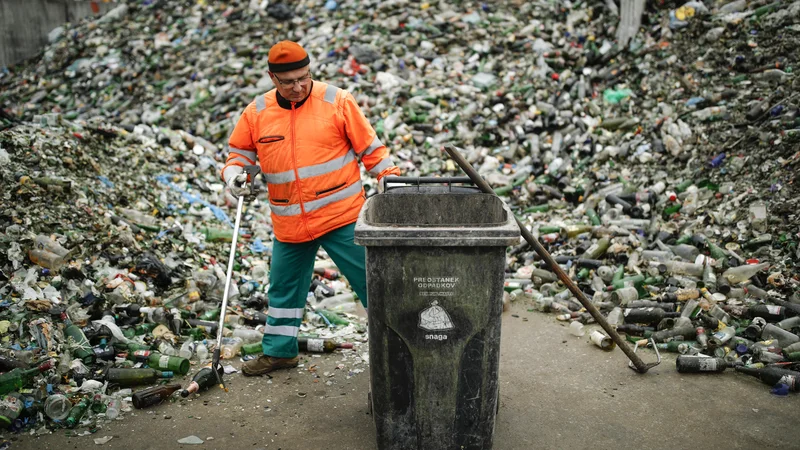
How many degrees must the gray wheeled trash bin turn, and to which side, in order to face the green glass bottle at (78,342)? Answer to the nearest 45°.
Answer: approximately 135° to its right

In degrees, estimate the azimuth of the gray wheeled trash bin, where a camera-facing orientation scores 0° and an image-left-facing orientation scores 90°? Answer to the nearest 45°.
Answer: approximately 0°

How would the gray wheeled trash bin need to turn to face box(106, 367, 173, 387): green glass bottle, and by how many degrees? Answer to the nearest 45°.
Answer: approximately 135° to its right

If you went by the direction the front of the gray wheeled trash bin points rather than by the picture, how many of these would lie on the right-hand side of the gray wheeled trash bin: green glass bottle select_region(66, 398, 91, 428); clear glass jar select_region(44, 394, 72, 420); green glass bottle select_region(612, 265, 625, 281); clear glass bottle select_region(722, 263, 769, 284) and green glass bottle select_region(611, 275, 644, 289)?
2

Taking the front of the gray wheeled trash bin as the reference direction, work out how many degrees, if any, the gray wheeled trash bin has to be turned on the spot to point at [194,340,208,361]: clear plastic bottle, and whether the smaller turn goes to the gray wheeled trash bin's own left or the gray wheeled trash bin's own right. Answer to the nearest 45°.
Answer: approximately 135° to the gray wheeled trash bin's own right

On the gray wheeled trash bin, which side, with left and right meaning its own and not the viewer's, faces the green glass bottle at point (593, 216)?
back

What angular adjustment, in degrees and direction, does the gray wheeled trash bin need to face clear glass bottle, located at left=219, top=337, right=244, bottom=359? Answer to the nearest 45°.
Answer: approximately 135° to its right

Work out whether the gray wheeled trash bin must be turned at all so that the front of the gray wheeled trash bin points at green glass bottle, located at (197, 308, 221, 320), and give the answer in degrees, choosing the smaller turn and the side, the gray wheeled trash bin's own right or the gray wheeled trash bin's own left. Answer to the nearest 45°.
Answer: approximately 135° to the gray wheeled trash bin's own right

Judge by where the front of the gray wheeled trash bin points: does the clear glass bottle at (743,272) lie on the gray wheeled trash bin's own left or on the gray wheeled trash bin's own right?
on the gray wheeled trash bin's own left

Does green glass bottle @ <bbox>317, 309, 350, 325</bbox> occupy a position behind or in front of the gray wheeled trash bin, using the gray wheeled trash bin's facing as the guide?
behind

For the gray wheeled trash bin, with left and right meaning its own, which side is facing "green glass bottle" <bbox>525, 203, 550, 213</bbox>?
back

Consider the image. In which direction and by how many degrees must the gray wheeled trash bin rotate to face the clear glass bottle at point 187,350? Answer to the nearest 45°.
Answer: approximately 135° to its right
